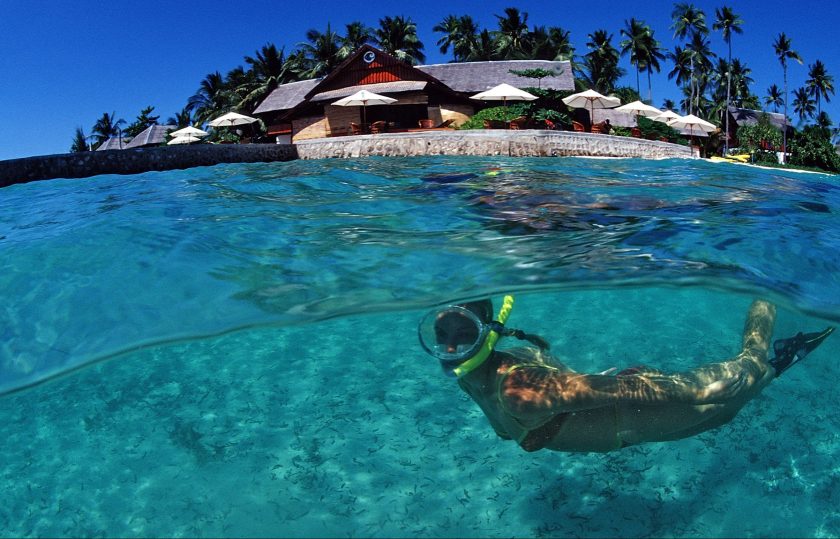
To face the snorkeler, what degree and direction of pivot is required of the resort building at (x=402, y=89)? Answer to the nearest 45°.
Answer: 0° — it already faces them

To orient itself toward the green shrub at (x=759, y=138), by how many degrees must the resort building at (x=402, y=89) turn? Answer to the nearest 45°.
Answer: approximately 90° to its left

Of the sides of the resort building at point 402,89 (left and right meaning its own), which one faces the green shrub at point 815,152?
left

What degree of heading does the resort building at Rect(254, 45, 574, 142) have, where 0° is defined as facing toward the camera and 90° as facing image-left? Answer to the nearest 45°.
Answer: approximately 0°

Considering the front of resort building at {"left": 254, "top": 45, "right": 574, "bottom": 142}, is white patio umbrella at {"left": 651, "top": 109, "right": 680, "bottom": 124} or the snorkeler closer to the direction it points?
the snorkeler

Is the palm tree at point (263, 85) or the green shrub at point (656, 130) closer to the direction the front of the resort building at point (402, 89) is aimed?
the green shrub

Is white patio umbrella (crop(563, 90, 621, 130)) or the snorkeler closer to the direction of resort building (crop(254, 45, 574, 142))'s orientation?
the snorkeler

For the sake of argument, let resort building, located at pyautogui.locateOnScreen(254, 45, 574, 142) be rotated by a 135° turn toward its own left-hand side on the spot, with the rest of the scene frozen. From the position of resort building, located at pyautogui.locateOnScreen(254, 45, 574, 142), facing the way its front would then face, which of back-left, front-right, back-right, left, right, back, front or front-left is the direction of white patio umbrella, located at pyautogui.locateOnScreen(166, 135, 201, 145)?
back-left

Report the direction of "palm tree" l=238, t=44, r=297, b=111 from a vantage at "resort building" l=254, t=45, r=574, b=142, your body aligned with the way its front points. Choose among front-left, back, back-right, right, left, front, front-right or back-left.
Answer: back-right

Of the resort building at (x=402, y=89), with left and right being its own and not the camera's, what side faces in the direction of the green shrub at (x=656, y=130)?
left
